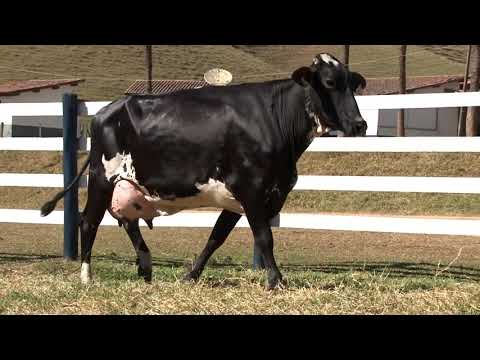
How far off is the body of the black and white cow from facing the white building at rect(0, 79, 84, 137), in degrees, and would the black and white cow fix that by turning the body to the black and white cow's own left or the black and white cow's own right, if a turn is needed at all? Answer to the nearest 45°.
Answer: approximately 90° to the black and white cow's own left

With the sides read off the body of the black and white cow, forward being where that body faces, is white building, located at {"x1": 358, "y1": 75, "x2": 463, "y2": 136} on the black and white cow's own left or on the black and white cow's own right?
on the black and white cow's own left

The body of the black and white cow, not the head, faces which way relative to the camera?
to the viewer's right
